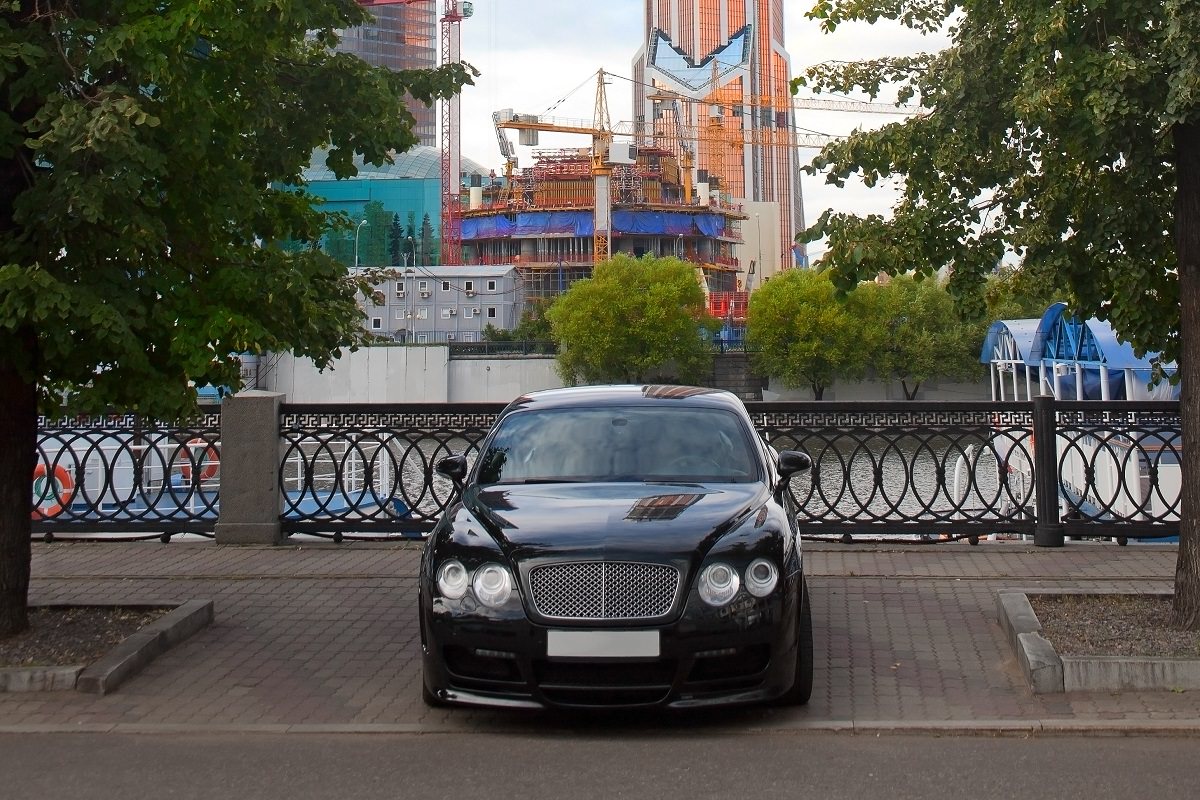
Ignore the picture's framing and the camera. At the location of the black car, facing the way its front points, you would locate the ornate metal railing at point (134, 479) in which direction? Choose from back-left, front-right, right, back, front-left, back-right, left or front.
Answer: back-right

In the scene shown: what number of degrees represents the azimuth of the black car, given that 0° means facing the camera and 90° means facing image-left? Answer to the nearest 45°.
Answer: approximately 0°

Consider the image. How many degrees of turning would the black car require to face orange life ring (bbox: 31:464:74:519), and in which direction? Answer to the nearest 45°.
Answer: approximately 135° to its right

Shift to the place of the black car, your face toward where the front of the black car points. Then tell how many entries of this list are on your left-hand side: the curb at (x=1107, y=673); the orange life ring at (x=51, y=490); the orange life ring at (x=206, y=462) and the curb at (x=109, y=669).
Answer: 1

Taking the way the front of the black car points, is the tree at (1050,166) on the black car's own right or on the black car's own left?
on the black car's own left

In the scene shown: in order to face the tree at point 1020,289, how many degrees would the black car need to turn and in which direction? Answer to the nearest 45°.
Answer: approximately 135° to its left

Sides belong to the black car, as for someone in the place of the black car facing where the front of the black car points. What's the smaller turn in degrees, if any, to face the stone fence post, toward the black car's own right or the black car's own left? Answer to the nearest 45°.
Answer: approximately 135° to the black car's own right

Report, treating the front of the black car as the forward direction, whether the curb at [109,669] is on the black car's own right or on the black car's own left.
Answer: on the black car's own right
